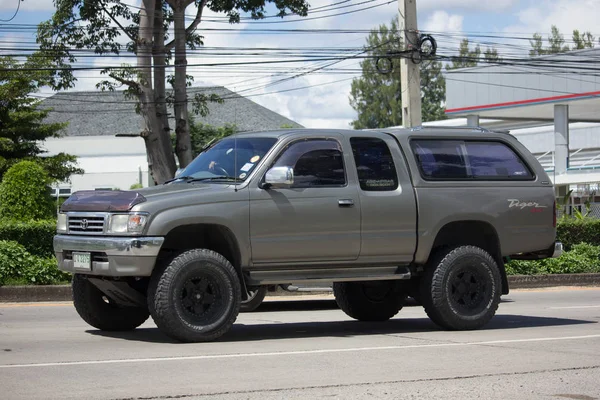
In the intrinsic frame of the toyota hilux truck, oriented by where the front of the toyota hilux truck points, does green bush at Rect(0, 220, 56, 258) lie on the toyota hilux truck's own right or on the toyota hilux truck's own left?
on the toyota hilux truck's own right

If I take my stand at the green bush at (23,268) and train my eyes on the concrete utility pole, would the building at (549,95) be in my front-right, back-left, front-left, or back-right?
front-left

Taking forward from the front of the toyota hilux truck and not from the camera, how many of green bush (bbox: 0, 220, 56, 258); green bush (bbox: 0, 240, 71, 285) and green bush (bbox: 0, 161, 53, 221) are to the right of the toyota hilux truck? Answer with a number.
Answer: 3

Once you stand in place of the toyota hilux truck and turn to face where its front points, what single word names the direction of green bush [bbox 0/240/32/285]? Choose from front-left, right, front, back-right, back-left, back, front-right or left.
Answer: right

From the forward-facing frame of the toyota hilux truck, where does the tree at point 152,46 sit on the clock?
The tree is roughly at 4 o'clock from the toyota hilux truck.

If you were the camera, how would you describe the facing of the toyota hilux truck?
facing the viewer and to the left of the viewer

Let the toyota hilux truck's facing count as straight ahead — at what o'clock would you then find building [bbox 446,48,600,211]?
The building is roughly at 5 o'clock from the toyota hilux truck.

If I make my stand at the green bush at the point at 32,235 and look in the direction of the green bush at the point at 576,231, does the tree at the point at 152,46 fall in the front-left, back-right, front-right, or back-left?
front-left

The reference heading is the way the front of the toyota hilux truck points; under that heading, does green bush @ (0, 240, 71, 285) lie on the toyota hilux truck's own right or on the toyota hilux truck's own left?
on the toyota hilux truck's own right

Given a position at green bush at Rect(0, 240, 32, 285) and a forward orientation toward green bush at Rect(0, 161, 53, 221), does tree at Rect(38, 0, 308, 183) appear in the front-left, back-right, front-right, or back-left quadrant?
front-right
